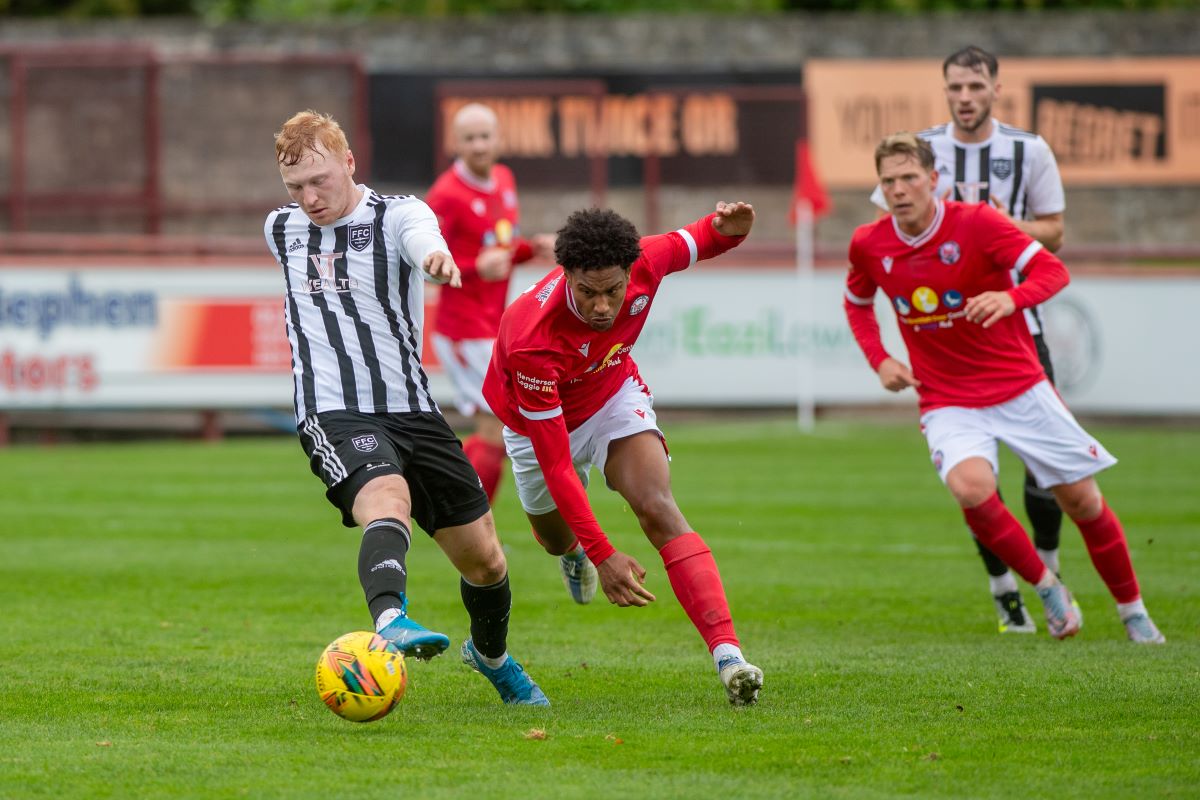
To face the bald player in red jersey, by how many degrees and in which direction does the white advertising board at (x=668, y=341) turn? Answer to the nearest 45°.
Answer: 0° — it already faces them

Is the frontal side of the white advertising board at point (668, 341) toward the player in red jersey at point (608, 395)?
yes

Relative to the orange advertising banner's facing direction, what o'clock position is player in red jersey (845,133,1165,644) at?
The player in red jersey is roughly at 12 o'clock from the orange advertising banner.

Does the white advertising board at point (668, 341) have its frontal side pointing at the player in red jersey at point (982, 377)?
yes

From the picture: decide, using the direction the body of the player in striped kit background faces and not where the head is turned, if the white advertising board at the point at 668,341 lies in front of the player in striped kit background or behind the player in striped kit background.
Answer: behind

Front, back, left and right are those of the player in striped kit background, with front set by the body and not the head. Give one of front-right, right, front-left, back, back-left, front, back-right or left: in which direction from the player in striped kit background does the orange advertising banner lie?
back

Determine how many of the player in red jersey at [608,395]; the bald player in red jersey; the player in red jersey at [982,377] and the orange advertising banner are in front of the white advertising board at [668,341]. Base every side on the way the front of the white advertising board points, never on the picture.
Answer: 3
